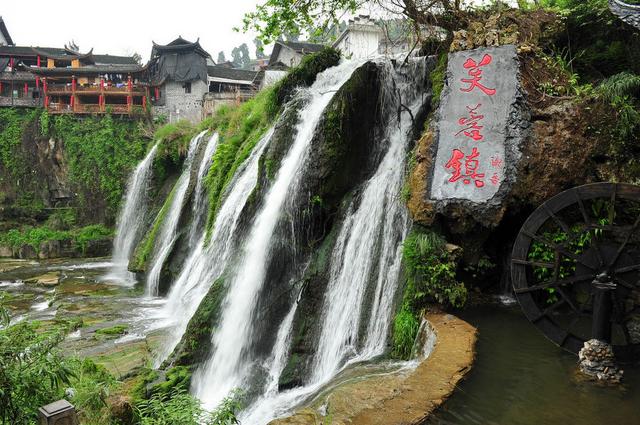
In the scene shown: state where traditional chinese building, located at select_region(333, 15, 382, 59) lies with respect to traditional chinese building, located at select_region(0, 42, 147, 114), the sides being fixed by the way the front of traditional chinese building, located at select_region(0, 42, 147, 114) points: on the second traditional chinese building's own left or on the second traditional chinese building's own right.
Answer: on the second traditional chinese building's own left

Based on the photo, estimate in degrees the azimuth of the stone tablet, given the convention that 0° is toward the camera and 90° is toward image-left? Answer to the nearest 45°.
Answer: approximately 0°

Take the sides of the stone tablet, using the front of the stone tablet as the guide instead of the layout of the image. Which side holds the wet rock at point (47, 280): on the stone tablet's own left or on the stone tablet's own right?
on the stone tablet's own right

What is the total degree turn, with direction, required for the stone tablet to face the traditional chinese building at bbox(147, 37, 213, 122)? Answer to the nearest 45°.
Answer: approximately 135° to its right

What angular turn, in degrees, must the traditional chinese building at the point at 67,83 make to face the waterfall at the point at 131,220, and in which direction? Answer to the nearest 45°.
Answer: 0° — it already faces it
